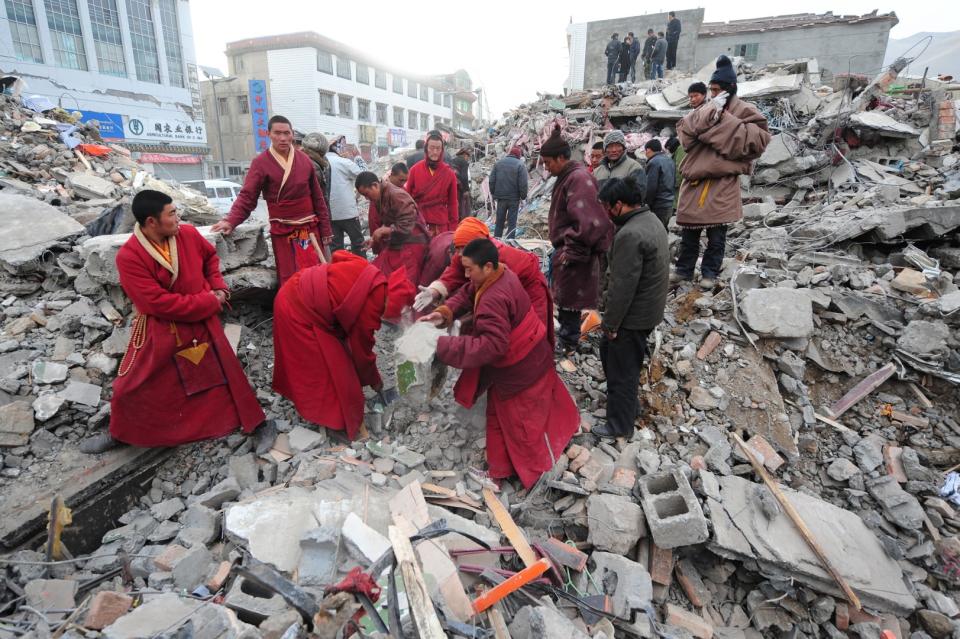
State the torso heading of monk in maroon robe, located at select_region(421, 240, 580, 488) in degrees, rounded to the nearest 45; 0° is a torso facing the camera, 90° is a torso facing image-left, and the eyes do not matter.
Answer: approximately 90°

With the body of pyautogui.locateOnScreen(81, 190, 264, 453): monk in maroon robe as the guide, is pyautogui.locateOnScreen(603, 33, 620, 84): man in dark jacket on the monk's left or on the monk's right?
on the monk's left

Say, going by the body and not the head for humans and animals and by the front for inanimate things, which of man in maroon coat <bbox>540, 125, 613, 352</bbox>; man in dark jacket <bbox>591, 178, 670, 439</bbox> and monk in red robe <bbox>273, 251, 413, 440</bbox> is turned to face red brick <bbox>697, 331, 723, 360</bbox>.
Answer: the monk in red robe

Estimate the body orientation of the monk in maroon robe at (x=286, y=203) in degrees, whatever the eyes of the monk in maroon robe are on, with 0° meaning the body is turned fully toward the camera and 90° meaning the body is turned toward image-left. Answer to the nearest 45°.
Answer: approximately 0°

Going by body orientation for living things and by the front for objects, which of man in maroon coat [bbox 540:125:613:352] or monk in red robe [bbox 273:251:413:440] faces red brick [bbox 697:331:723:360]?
the monk in red robe

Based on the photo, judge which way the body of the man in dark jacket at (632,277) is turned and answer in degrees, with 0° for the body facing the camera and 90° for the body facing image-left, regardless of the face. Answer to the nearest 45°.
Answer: approximately 90°

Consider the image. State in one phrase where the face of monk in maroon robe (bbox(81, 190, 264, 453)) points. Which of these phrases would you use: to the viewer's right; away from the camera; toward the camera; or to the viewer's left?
to the viewer's right

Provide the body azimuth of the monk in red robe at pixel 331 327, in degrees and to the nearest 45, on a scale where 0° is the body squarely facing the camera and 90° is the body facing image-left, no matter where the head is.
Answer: approximately 270°

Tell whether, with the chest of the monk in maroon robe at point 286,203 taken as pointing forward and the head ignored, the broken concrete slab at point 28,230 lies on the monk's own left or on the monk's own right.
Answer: on the monk's own right

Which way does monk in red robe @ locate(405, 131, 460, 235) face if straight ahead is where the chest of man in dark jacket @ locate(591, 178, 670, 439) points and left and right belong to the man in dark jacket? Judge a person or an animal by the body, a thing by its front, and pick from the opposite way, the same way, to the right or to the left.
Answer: to the left

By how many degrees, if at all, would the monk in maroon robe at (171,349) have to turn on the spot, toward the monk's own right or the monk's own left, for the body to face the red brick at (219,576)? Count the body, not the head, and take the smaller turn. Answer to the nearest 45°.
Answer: approximately 45° to the monk's own right
